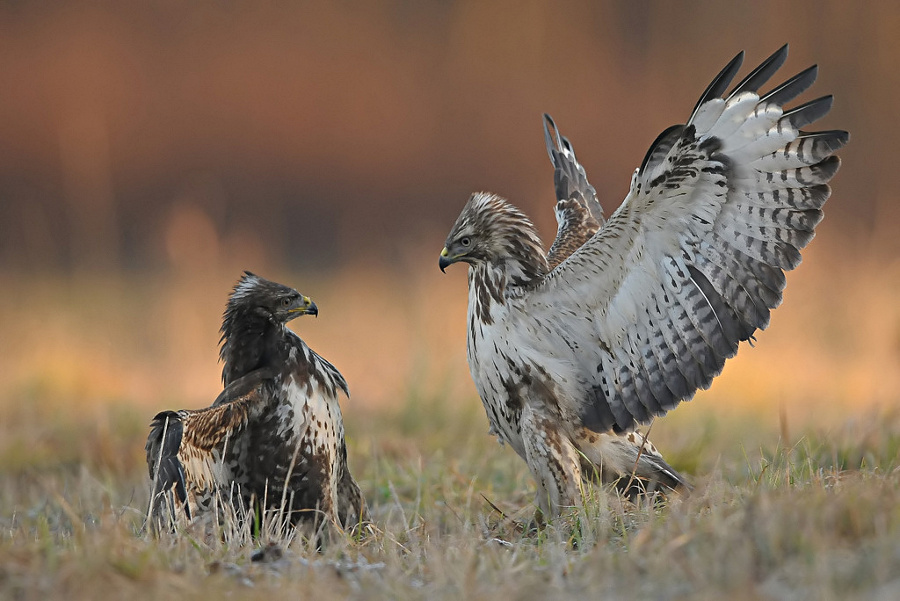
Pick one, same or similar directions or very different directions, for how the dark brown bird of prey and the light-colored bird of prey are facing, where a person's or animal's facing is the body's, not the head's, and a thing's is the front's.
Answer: very different directions

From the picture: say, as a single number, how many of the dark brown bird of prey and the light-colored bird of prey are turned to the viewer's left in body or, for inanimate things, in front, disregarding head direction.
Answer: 1

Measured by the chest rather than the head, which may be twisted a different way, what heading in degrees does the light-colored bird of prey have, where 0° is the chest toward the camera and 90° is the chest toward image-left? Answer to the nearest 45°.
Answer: approximately 90°

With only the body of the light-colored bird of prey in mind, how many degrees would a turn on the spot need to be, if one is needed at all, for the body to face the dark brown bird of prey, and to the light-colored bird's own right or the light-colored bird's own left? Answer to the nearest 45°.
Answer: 0° — it already faces it

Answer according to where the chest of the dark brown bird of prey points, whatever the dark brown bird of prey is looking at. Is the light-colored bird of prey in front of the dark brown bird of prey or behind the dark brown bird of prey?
in front

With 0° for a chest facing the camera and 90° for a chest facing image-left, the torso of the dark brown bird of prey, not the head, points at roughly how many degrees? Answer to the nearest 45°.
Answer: approximately 315°
